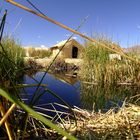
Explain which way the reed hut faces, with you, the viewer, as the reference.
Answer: facing the viewer and to the right of the viewer
